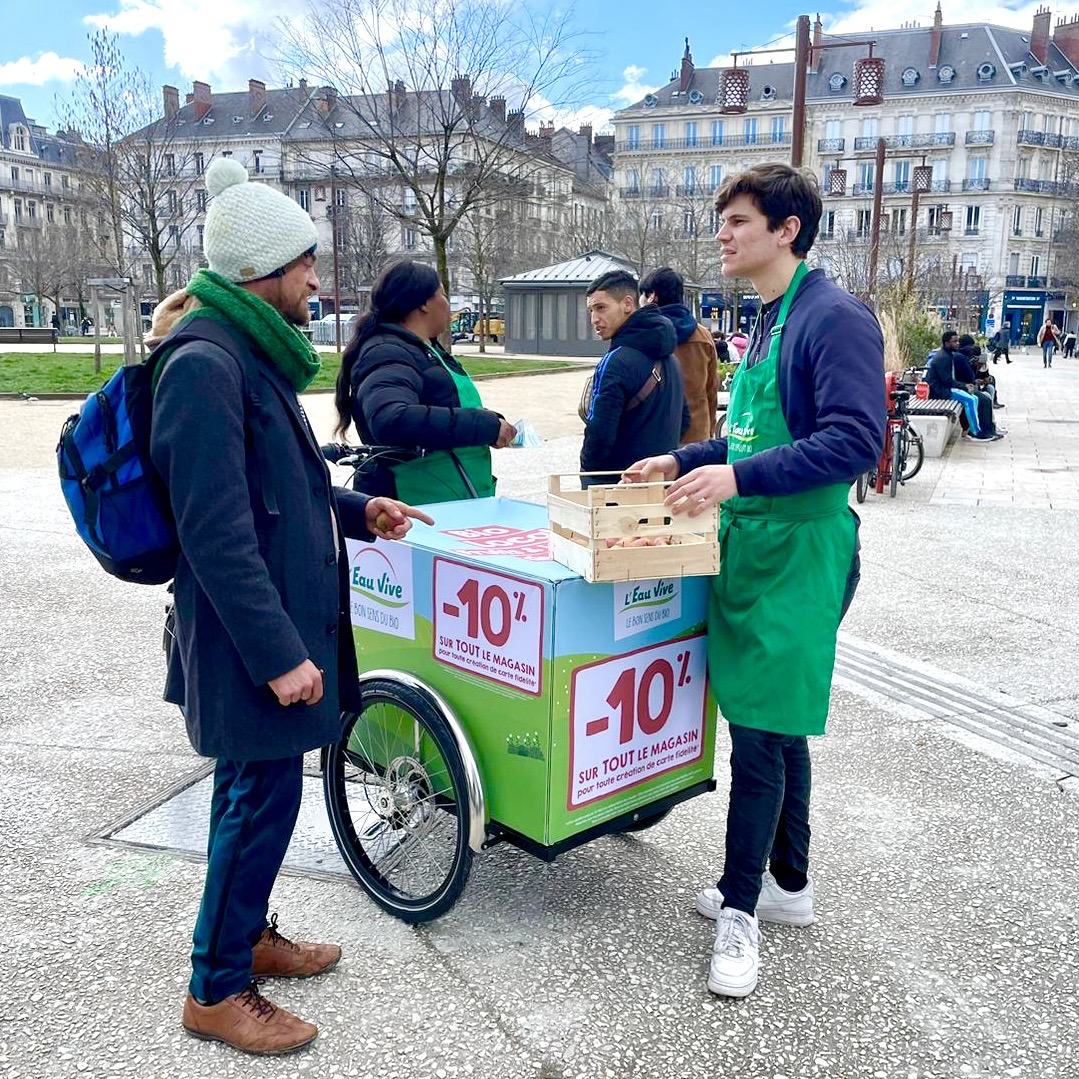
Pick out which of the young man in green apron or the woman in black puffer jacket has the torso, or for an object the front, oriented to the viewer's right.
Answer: the woman in black puffer jacket

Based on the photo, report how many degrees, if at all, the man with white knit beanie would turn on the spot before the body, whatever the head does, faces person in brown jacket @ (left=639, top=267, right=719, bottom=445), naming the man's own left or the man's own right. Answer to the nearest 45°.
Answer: approximately 45° to the man's own left

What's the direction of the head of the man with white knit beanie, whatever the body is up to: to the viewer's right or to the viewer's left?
to the viewer's right

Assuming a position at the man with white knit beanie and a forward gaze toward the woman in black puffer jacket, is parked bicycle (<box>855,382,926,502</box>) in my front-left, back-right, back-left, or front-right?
front-right

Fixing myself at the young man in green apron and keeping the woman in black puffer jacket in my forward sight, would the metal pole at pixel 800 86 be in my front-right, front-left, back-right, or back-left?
front-right

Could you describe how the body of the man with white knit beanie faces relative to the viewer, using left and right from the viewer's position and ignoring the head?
facing to the right of the viewer

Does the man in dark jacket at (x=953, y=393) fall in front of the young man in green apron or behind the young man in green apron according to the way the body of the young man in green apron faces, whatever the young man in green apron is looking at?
behind

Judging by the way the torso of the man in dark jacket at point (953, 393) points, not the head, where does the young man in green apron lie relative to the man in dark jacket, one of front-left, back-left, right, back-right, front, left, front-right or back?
front-right

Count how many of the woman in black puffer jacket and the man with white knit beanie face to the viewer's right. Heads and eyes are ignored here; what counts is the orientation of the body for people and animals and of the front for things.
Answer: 2

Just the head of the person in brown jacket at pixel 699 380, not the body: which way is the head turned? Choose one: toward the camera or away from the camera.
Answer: away from the camera

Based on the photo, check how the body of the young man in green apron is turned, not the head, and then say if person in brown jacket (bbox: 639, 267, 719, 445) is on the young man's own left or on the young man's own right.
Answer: on the young man's own right

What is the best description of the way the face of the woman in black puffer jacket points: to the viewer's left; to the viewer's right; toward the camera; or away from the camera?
to the viewer's right

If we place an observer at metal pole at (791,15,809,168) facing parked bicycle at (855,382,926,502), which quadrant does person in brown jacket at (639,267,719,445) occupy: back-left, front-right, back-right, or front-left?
front-right

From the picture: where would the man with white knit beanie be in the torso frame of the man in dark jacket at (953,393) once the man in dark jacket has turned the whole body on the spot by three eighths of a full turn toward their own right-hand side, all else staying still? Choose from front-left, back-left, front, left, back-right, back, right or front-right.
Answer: left

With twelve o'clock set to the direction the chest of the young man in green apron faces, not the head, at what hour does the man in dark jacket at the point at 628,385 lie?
The man in dark jacket is roughly at 4 o'clock from the young man in green apron.

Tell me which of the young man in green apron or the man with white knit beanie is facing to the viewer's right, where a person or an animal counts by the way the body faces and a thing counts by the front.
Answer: the man with white knit beanie

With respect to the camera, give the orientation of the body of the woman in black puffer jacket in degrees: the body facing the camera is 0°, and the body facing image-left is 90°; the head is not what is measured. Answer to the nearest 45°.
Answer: approximately 270°

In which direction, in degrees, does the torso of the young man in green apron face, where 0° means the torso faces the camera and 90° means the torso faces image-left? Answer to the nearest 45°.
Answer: approximately 45°

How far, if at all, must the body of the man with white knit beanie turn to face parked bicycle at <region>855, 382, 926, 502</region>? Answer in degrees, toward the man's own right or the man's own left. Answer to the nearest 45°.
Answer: approximately 45° to the man's own left

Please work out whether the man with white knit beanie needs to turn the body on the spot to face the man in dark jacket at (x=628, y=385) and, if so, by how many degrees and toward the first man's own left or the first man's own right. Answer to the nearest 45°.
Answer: approximately 45° to the first man's own left
